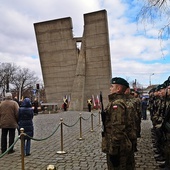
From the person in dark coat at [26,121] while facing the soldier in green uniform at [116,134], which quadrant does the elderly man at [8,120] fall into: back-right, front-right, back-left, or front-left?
back-right

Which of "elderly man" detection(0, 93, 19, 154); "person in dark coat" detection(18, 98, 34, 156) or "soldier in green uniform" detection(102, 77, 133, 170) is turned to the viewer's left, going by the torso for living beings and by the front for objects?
the soldier in green uniform

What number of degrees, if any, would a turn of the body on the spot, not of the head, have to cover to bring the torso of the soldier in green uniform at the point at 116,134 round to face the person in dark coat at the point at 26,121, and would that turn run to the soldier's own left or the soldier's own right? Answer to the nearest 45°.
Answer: approximately 45° to the soldier's own right

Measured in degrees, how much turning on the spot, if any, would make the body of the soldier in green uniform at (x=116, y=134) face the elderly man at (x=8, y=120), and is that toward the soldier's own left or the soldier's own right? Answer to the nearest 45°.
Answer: approximately 45° to the soldier's own right

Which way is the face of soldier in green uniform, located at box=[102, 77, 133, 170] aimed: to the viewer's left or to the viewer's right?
to the viewer's left

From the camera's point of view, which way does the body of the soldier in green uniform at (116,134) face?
to the viewer's left

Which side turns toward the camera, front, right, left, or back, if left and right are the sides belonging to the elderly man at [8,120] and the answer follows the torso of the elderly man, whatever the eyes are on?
back

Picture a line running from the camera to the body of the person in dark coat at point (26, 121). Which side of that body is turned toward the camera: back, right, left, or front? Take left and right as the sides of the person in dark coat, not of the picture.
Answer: back
